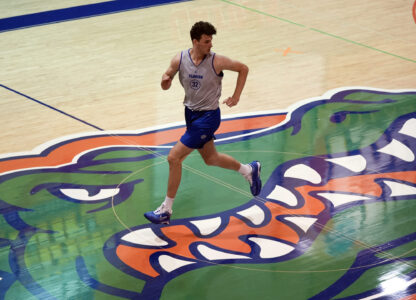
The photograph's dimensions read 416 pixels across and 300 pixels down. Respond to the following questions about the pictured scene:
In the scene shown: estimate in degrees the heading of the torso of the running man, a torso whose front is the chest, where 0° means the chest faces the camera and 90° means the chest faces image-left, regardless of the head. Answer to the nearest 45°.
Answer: approximately 45°
